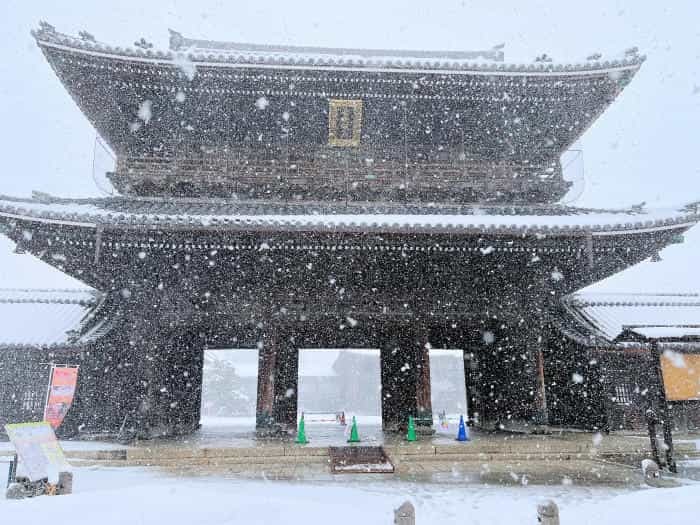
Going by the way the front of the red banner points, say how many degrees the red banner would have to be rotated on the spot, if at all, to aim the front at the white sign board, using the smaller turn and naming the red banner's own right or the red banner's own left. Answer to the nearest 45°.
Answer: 0° — it already faces it

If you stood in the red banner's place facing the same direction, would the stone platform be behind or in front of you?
in front

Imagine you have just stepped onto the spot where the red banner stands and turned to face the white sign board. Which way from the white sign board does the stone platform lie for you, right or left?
left

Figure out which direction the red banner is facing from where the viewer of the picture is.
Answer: facing the viewer
